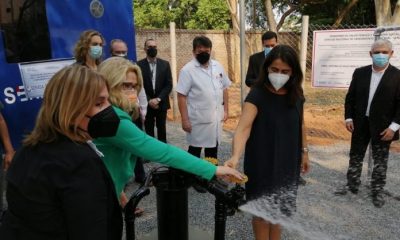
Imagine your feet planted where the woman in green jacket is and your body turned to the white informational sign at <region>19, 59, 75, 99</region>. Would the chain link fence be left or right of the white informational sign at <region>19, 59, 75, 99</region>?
right

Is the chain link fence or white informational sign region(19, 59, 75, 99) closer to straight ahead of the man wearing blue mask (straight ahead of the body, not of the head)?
the white informational sign

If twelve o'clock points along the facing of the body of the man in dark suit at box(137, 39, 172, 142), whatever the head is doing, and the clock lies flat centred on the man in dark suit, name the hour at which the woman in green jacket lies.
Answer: The woman in green jacket is roughly at 12 o'clock from the man in dark suit.

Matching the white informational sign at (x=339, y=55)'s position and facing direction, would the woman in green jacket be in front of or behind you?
in front

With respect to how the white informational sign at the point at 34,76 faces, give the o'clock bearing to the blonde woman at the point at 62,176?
The blonde woman is roughly at 12 o'clock from the white informational sign.

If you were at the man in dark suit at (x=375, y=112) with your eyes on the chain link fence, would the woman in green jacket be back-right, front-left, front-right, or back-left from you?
back-left

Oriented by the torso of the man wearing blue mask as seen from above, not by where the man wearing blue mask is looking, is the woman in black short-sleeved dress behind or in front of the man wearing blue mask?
in front

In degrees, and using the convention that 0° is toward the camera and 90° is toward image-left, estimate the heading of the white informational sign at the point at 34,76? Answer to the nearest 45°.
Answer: approximately 0°

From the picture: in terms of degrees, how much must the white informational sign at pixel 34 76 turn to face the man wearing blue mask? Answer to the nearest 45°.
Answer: approximately 90° to its left

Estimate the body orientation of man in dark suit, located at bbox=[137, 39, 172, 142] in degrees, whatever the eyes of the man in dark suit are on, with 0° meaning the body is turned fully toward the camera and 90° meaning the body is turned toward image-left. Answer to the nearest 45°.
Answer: approximately 0°

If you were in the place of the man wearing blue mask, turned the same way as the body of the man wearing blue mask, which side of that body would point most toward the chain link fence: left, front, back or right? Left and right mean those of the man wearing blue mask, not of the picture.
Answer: back
